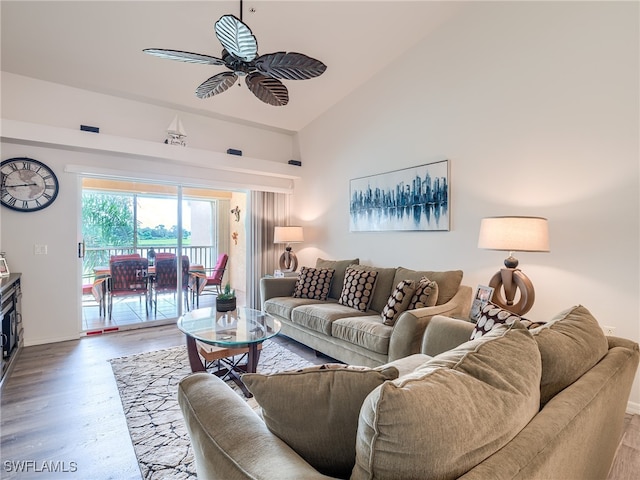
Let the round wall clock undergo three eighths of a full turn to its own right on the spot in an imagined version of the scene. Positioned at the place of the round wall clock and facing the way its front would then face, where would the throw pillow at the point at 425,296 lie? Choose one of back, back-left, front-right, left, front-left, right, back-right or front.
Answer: back

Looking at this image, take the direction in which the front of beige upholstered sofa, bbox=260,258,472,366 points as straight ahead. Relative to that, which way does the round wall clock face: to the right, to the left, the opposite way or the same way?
to the left

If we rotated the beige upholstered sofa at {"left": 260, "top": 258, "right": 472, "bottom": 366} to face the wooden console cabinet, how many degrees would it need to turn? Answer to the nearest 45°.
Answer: approximately 45° to its right

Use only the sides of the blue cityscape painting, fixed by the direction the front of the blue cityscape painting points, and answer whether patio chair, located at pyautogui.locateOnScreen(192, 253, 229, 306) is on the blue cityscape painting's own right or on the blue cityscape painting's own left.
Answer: on the blue cityscape painting's own right

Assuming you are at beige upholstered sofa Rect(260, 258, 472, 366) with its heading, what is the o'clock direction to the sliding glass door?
The sliding glass door is roughly at 2 o'clock from the beige upholstered sofa.

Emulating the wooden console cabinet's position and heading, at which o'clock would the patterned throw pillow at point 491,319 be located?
The patterned throw pillow is roughly at 2 o'clock from the wooden console cabinet.

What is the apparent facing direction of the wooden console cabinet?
to the viewer's right

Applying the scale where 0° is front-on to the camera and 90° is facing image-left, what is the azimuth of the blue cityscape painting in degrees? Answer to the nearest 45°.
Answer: approximately 45°

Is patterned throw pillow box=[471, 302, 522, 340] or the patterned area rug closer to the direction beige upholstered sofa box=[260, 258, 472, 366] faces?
the patterned area rug

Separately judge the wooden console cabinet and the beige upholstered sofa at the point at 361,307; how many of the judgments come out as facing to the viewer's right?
1

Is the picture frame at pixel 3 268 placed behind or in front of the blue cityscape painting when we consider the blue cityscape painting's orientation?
in front

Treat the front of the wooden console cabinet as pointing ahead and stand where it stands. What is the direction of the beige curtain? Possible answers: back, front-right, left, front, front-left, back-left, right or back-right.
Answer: front

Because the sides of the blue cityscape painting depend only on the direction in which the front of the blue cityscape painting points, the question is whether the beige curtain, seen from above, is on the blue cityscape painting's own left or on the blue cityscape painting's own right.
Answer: on the blue cityscape painting's own right

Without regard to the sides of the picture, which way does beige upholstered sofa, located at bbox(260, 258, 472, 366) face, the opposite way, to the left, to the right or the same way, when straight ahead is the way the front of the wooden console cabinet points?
the opposite way

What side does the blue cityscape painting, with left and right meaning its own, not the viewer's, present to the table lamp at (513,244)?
left

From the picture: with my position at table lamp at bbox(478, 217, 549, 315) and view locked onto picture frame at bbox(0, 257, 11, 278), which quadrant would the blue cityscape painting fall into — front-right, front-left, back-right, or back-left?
front-right

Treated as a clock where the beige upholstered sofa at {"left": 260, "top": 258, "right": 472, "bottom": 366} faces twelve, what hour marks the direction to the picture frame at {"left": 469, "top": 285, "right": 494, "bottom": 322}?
The picture frame is roughly at 8 o'clock from the beige upholstered sofa.

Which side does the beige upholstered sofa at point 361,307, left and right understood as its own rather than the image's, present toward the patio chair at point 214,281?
right

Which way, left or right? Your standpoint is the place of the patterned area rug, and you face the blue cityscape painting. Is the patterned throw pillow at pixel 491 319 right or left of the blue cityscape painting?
right

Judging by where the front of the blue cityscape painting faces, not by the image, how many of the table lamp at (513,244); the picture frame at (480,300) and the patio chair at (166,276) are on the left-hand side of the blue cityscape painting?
2

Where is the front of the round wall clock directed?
toward the camera

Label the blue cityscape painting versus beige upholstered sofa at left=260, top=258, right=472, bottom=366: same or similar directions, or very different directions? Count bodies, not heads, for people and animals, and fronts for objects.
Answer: same or similar directions
